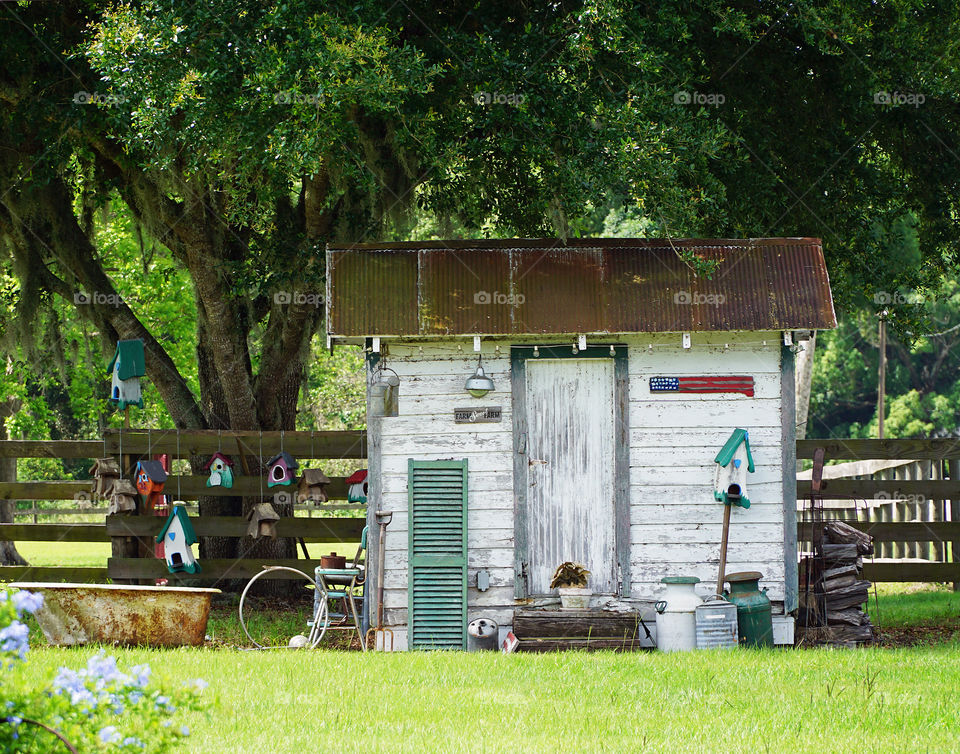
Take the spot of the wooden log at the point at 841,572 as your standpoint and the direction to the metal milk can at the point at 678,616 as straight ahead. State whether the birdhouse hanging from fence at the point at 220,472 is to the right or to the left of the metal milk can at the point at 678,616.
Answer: right

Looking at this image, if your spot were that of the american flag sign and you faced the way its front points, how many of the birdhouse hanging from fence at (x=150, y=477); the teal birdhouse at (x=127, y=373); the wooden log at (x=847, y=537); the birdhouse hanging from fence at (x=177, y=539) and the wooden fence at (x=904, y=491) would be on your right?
3

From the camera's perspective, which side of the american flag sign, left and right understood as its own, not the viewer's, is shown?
front

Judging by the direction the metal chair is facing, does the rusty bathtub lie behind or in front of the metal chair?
in front

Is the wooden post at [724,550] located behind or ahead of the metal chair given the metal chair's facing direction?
behind

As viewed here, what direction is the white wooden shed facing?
toward the camera

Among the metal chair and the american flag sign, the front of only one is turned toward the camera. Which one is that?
the american flag sign

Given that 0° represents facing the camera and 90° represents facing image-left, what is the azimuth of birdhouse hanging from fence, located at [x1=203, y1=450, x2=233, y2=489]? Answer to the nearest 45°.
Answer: approximately 0°

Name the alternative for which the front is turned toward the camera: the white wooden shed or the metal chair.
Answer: the white wooden shed

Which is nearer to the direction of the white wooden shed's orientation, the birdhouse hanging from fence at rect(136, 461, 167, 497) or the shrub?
the shrub

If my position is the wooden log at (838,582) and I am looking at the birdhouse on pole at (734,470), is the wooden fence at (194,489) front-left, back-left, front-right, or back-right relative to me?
front-right

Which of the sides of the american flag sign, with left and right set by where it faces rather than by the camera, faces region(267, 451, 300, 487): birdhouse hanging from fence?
right
